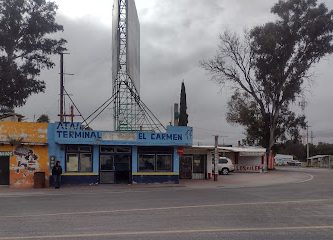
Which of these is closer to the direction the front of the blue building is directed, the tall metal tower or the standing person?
the standing person

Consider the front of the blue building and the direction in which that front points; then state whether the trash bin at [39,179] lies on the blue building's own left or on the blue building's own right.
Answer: on the blue building's own right

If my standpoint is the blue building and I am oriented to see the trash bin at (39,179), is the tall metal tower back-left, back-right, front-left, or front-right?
back-right

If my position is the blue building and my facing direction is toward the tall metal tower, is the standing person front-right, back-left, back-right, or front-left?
back-left

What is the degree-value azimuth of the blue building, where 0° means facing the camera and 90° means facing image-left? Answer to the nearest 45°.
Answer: approximately 0°

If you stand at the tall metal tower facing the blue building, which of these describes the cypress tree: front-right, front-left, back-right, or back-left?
back-left

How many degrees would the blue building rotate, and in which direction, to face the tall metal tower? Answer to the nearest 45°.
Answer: approximately 180°

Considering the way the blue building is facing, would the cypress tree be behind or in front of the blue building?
behind
